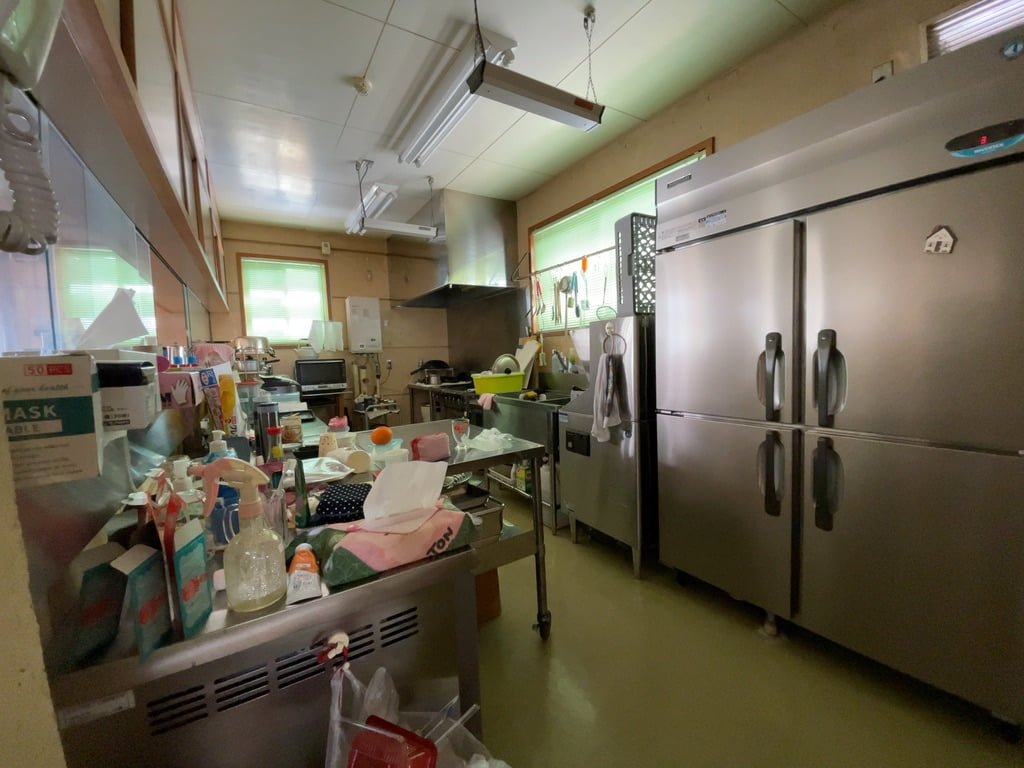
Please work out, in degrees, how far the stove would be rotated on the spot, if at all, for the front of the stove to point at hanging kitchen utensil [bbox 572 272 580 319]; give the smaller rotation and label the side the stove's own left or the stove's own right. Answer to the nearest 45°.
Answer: approximately 90° to the stove's own left

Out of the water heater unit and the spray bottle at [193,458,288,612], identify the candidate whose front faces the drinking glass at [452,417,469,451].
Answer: the water heater unit

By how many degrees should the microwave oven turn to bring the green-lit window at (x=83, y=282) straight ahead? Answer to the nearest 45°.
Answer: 0° — it already faces it

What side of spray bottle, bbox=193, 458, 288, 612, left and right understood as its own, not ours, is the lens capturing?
left

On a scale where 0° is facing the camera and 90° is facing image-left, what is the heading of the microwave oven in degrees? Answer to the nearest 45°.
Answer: approximately 0°

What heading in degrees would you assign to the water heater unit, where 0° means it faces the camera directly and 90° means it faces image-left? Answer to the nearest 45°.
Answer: approximately 0°

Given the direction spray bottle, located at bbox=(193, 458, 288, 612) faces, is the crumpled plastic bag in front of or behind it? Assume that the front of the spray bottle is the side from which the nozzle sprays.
behind

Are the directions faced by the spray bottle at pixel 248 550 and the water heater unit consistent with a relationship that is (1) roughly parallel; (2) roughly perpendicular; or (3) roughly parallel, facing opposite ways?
roughly perpendicular

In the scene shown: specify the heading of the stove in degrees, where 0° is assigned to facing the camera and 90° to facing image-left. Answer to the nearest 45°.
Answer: approximately 45°

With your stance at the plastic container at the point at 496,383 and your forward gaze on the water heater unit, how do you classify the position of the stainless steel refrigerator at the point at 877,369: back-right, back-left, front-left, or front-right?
back-left

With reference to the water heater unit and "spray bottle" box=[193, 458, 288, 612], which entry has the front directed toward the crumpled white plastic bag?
the water heater unit
